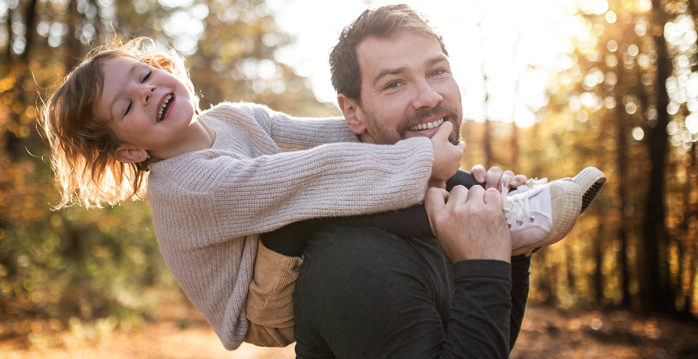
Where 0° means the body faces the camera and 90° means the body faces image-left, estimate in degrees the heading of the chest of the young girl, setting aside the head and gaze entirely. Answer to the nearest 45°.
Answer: approximately 270°

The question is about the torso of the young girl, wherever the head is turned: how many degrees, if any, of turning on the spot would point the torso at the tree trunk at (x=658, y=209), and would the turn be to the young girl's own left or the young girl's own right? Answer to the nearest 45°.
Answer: approximately 45° to the young girl's own left
